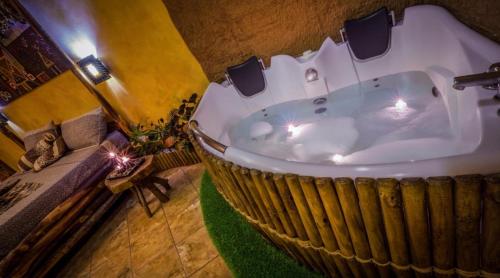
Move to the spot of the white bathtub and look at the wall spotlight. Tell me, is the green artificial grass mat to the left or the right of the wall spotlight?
left

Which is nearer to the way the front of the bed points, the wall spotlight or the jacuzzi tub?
the jacuzzi tub
